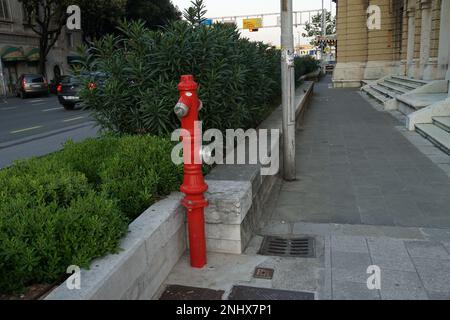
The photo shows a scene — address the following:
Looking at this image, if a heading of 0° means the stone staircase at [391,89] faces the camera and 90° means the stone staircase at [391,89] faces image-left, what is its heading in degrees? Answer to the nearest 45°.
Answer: approximately 45°

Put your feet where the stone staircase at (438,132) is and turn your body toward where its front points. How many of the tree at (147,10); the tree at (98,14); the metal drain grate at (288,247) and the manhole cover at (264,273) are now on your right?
2

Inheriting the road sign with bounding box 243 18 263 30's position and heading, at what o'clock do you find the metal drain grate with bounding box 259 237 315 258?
The metal drain grate is roughly at 12 o'clock from the road sign.

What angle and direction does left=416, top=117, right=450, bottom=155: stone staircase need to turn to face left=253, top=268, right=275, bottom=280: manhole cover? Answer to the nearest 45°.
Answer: approximately 45° to its left

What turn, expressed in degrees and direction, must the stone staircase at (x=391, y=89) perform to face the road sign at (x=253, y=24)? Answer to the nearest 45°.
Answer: approximately 90° to its right

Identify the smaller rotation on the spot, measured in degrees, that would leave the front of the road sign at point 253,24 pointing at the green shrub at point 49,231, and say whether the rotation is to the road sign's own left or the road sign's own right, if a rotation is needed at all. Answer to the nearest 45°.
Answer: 0° — it already faces it

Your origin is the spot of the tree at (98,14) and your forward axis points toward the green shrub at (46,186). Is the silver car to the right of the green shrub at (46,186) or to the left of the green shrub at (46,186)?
right

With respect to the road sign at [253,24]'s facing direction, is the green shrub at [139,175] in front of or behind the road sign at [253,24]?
in front

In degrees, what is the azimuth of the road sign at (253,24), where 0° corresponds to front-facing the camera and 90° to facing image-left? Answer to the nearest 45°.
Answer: approximately 0°

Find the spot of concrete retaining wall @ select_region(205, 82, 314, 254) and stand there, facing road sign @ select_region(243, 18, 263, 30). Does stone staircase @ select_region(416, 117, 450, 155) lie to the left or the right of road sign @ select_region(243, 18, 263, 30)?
right

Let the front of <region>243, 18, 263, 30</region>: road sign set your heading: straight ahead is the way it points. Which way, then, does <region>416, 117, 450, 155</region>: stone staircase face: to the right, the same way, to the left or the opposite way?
to the right

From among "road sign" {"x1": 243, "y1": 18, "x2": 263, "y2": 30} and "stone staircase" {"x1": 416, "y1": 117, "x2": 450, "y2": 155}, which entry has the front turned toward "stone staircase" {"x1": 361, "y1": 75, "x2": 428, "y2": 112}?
the road sign

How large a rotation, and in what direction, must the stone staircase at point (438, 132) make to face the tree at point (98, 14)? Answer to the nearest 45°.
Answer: approximately 90° to its right
